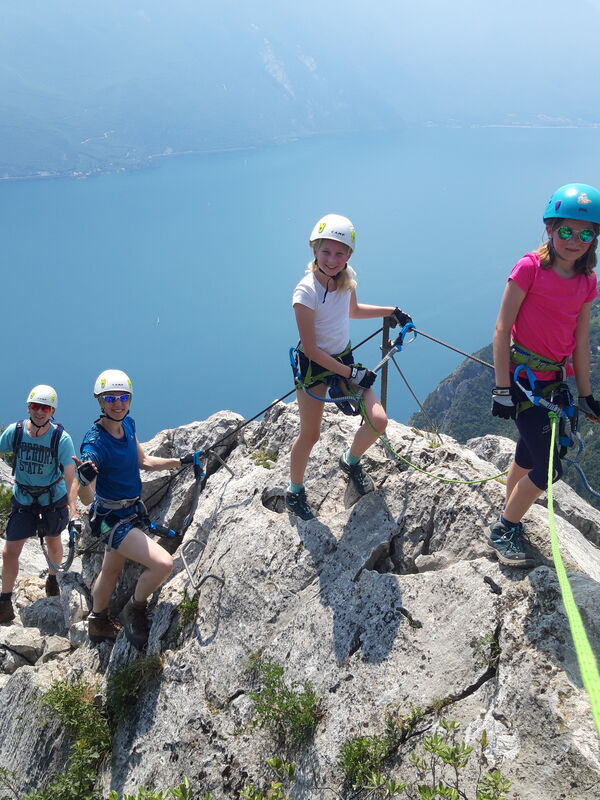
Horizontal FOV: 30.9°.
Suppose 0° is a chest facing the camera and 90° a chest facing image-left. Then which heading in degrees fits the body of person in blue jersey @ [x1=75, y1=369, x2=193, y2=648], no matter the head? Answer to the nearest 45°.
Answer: approximately 315°

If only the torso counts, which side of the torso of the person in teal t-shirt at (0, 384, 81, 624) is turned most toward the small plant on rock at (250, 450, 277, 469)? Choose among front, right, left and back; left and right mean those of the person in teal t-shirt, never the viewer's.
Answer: left

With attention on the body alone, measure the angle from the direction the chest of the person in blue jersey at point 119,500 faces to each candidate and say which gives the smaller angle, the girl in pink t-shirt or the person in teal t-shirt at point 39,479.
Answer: the girl in pink t-shirt

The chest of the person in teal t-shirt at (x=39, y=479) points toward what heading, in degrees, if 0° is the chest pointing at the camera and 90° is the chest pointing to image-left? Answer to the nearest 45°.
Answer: approximately 0°
